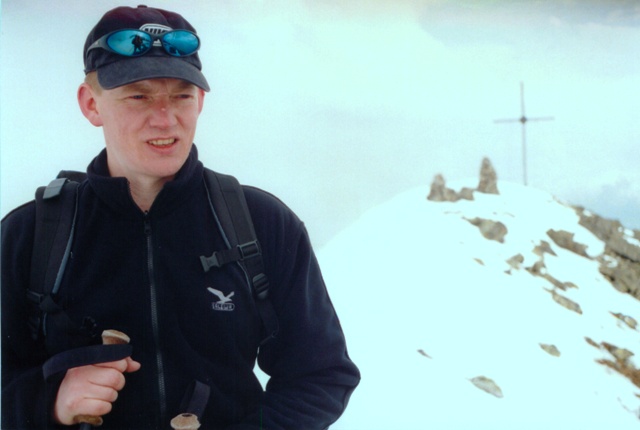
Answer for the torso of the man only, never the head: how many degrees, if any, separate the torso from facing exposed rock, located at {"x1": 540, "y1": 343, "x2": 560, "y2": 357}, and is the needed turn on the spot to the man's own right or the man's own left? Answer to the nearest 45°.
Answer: approximately 90° to the man's own left

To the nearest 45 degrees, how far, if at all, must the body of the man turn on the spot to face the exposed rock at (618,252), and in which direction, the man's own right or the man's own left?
approximately 90° to the man's own left

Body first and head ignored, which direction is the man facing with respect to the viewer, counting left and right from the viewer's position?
facing the viewer

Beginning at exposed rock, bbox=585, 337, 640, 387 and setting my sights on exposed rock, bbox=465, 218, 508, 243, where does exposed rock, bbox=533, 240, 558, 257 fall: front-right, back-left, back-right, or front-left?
front-right

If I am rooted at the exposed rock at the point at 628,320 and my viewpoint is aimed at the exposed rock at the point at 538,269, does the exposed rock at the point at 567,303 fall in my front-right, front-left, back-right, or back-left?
front-left

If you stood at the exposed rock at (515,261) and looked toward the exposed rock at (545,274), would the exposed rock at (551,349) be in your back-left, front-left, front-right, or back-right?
front-right

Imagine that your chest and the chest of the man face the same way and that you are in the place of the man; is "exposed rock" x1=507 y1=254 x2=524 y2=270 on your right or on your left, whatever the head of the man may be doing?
on your left

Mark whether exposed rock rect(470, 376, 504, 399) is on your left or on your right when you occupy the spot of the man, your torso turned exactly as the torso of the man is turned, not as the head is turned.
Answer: on your left
